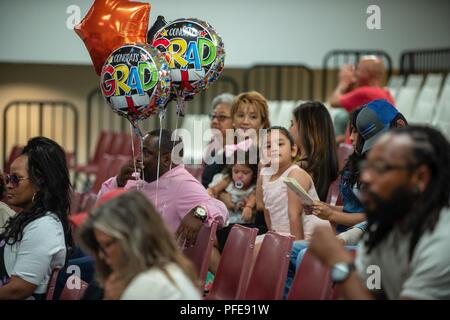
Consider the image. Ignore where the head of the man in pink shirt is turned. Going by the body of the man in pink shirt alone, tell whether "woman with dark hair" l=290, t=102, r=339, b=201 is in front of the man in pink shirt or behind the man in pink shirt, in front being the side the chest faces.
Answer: behind
